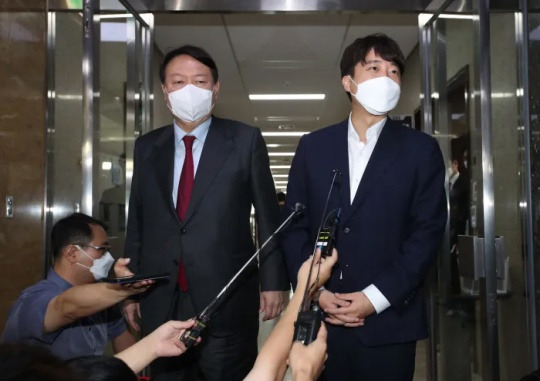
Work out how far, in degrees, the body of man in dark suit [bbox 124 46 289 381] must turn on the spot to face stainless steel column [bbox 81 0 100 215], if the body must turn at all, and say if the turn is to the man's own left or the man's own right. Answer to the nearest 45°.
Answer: approximately 135° to the man's own right

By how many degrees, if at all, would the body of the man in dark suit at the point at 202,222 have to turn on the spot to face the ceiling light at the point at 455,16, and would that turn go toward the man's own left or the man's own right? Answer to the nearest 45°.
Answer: approximately 135° to the man's own left

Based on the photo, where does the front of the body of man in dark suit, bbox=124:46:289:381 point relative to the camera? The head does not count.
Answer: toward the camera

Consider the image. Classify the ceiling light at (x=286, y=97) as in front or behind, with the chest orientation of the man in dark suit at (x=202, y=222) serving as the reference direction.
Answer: behind

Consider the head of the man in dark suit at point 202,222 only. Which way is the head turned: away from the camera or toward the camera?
toward the camera

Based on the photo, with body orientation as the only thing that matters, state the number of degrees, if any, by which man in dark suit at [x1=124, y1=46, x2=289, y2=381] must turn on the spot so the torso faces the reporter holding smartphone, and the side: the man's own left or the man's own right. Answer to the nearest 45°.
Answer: approximately 90° to the man's own right

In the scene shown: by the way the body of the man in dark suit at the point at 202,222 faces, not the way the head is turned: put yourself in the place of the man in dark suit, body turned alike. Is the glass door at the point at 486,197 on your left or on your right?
on your left

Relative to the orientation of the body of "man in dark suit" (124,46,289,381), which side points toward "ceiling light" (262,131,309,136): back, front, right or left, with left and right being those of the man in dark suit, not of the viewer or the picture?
back

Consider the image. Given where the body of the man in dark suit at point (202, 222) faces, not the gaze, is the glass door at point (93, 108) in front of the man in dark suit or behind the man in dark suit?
behind

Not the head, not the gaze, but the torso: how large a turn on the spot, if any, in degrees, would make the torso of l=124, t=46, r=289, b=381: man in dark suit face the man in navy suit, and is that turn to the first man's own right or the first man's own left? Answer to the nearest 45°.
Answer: approximately 45° to the first man's own left

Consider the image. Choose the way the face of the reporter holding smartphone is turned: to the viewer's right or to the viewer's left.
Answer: to the viewer's right
